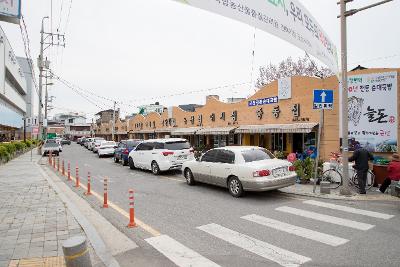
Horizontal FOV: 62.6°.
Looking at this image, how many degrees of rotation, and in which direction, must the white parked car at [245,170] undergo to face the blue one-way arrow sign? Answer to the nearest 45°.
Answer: approximately 135° to its right

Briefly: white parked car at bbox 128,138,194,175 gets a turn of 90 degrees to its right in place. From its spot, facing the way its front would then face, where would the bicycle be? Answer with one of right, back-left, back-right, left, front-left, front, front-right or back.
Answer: right

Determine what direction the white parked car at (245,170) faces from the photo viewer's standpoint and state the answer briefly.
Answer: facing away from the viewer and to the left of the viewer

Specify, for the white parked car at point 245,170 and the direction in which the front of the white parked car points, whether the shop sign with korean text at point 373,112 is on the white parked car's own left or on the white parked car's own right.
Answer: on the white parked car's own right

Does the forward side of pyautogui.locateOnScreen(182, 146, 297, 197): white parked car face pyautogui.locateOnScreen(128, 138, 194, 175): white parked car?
yes

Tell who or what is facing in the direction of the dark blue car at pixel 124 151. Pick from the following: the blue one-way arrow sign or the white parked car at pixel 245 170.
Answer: the white parked car

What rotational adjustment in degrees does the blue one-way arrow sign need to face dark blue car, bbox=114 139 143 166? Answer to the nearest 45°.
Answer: approximately 135° to its right
